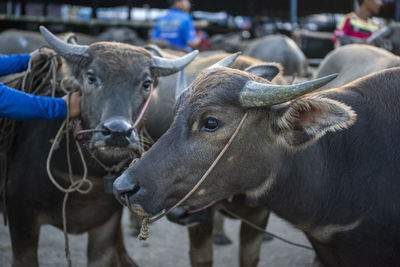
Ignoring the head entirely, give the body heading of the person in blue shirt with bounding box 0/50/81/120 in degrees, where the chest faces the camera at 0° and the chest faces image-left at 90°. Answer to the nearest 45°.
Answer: approximately 270°

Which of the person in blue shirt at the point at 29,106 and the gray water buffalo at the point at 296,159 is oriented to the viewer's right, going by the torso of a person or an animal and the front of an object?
the person in blue shirt

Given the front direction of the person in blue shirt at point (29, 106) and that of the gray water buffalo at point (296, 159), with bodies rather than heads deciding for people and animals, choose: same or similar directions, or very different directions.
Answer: very different directions

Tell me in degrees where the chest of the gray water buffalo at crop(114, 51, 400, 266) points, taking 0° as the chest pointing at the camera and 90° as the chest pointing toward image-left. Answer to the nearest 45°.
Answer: approximately 90°

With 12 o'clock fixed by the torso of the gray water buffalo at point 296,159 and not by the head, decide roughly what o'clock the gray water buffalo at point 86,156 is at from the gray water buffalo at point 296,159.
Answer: the gray water buffalo at point 86,156 is roughly at 1 o'clock from the gray water buffalo at point 296,159.

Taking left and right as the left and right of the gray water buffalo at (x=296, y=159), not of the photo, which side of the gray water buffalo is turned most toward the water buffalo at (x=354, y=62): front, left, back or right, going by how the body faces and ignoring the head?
right

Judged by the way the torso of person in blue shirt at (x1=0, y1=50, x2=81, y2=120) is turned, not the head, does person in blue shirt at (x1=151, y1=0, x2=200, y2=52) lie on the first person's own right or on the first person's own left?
on the first person's own left

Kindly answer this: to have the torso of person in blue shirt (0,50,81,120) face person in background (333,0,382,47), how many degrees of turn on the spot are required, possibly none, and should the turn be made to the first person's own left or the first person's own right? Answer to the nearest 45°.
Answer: approximately 45° to the first person's own left

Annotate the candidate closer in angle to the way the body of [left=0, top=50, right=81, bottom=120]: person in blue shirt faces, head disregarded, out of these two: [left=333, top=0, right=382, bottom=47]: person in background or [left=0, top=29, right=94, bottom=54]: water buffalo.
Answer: the person in background

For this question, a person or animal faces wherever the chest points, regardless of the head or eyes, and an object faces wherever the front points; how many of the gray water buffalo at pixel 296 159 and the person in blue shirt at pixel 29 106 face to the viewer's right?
1
